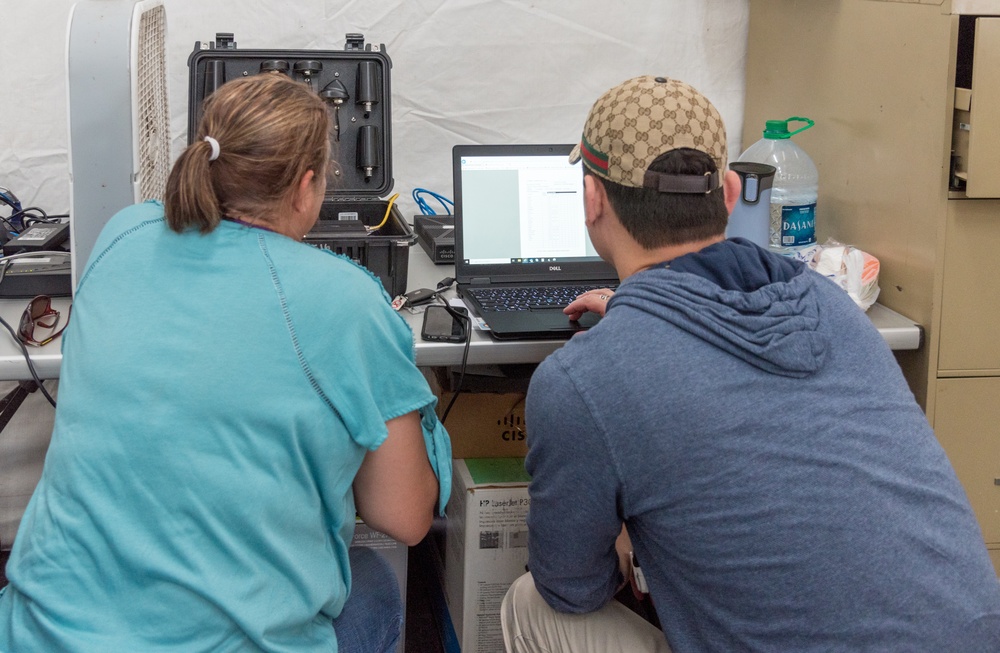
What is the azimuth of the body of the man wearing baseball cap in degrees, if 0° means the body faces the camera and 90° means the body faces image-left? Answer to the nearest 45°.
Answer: approximately 135°

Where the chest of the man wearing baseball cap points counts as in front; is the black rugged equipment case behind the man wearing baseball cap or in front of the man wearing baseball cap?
in front

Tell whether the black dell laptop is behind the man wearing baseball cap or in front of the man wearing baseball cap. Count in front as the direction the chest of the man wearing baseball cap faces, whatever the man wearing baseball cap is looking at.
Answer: in front

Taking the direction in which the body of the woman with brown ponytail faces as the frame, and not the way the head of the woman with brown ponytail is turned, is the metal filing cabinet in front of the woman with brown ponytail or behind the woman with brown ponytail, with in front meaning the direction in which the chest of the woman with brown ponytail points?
in front

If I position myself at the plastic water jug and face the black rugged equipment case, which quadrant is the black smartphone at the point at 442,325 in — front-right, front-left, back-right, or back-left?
front-left

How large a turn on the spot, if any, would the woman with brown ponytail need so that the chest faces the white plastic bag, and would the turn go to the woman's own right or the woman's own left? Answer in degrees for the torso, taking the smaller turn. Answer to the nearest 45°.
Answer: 0° — they already face it

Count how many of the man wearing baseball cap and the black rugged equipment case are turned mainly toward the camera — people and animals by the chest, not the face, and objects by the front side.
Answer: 1

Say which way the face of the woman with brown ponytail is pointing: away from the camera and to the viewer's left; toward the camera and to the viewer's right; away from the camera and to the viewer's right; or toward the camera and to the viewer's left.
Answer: away from the camera and to the viewer's right

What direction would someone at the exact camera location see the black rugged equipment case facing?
facing the viewer

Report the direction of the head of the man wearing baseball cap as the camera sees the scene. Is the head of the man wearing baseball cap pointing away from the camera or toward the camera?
away from the camera

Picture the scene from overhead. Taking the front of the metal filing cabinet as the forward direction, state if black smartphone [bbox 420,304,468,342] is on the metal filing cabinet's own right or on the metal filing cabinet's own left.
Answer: on the metal filing cabinet's own right

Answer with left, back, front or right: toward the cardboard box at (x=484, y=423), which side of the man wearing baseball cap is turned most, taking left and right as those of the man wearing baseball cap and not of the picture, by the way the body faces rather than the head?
front

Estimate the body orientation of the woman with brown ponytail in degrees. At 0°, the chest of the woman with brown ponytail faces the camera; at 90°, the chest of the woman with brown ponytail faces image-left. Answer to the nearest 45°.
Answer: approximately 225°
